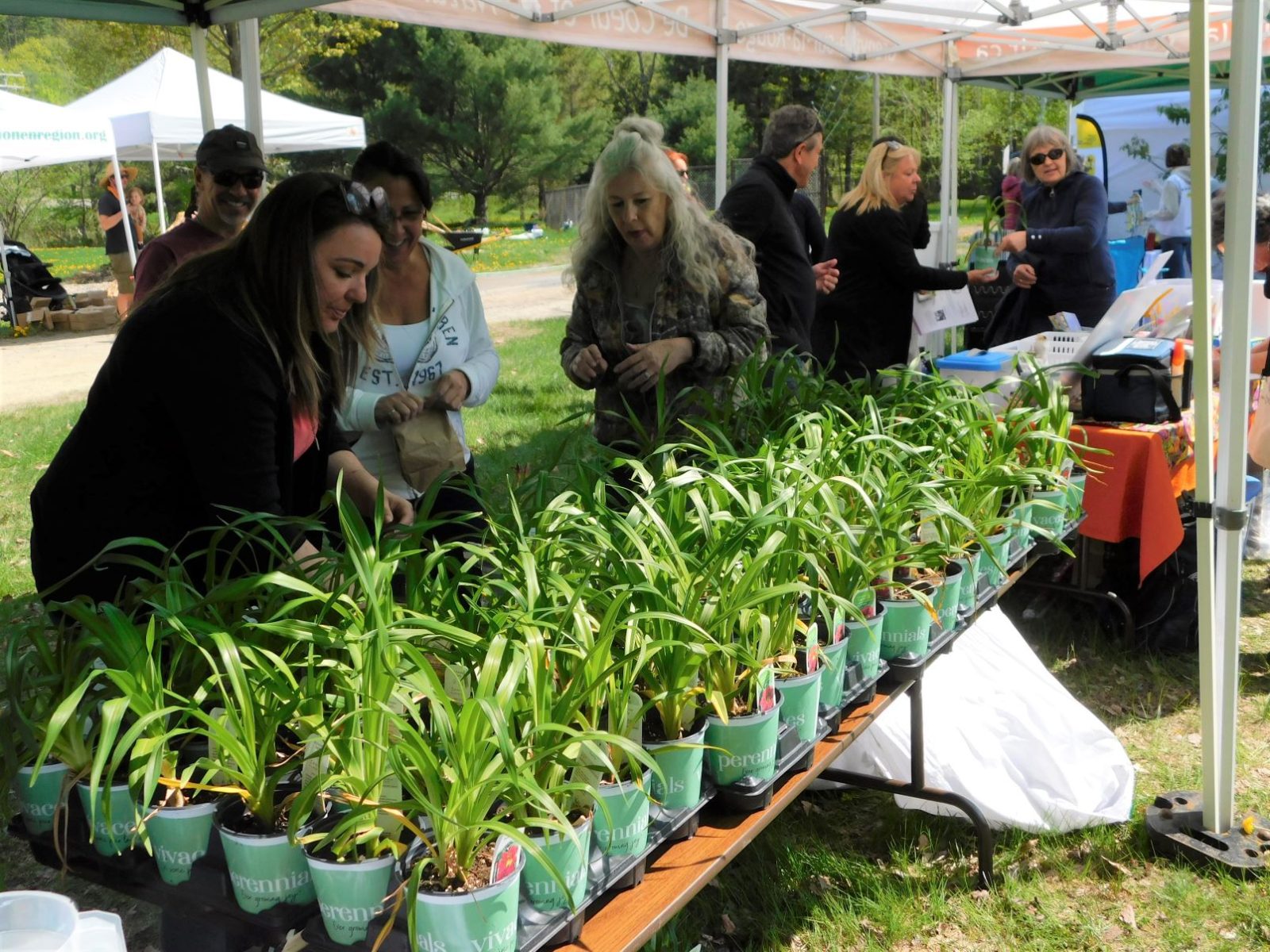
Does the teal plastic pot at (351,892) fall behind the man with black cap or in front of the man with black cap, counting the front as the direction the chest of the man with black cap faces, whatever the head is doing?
in front

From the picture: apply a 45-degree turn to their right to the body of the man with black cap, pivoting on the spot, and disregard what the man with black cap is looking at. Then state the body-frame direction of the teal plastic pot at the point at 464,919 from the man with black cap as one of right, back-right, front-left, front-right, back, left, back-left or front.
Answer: front

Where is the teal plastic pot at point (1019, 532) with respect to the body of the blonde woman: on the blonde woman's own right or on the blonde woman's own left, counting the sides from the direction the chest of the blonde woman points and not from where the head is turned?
on the blonde woman's own right

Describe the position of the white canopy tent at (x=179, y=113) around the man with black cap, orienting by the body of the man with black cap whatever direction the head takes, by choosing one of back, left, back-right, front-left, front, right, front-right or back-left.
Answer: back-left

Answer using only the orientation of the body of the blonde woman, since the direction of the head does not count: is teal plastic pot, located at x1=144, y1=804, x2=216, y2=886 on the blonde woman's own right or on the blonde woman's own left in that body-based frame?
on the blonde woman's own right

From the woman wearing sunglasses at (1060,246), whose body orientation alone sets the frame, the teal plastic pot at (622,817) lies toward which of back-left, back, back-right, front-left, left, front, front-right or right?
front-left

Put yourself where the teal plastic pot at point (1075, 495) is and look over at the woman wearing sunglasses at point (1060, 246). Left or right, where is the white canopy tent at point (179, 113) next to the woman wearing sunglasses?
left

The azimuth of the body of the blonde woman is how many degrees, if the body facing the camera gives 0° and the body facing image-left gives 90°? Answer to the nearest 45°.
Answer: approximately 270°

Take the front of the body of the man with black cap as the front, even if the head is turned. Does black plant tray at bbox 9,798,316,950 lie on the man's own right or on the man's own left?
on the man's own right

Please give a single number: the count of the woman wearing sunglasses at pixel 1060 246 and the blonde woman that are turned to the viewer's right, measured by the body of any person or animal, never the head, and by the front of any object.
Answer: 1

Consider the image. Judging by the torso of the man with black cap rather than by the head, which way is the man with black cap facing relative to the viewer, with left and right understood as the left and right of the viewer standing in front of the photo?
facing the viewer and to the right of the viewer

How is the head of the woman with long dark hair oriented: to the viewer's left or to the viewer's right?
to the viewer's right
